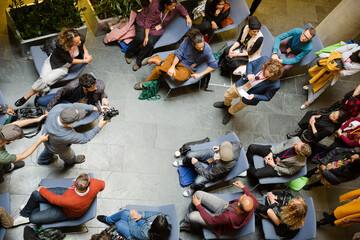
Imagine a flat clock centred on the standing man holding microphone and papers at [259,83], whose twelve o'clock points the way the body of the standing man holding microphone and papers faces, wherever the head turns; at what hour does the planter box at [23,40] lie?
The planter box is roughly at 2 o'clock from the standing man holding microphone and papers.

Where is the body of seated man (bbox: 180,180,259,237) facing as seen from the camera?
to the viewer's left

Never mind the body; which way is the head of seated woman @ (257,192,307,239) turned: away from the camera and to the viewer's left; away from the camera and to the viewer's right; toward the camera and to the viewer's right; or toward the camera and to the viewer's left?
away from the camera and to the viewer's left

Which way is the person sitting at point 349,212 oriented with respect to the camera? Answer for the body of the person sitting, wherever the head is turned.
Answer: to the viewer's left

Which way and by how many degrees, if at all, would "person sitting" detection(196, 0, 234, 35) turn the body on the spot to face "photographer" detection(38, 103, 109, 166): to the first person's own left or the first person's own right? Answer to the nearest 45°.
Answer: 0° — they already face them

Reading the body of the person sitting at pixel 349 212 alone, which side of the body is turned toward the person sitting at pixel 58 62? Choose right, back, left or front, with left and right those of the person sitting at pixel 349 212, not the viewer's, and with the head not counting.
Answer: front

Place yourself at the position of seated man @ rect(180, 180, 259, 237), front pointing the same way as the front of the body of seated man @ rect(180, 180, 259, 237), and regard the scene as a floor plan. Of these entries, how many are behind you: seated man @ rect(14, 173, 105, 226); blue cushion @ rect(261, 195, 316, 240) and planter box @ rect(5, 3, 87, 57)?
1

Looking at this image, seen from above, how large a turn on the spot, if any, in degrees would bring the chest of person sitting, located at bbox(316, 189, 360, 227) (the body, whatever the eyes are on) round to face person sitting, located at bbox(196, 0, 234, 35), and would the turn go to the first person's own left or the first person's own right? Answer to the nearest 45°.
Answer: approximately 45° to the first person's own right

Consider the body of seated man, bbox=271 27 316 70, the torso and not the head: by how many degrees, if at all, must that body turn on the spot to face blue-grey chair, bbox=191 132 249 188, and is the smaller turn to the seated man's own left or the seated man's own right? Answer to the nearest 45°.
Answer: approximately 45° to the seated man's own left

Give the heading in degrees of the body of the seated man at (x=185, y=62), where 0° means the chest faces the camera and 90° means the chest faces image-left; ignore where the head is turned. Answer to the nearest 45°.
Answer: approximately 45°
